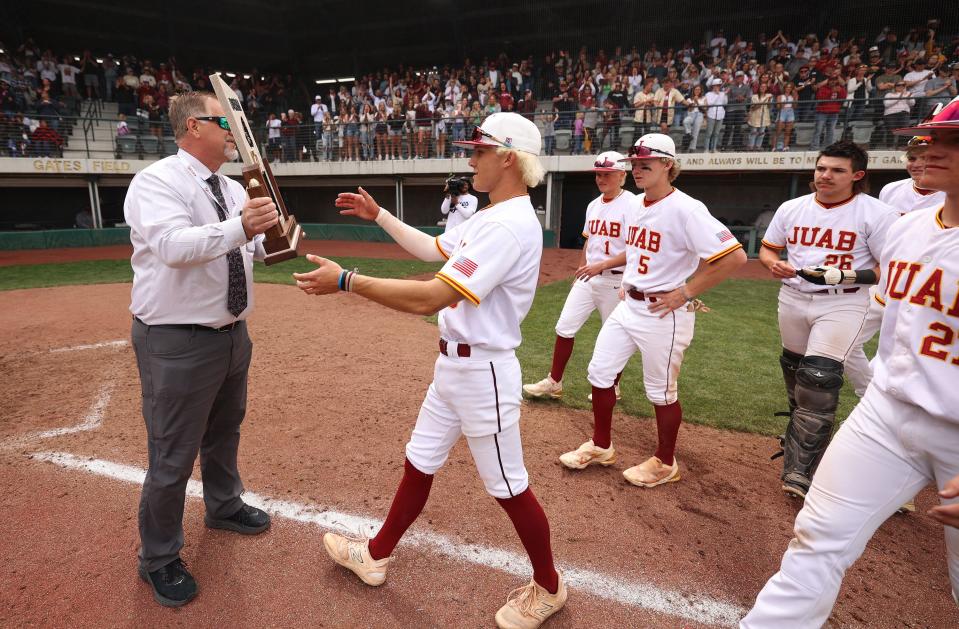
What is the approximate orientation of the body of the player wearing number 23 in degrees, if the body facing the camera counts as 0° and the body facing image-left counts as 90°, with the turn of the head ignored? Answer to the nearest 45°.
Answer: approximately 45°

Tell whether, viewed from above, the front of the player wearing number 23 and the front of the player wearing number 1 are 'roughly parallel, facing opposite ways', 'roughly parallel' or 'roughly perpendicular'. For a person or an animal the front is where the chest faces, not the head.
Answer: roughly parallel

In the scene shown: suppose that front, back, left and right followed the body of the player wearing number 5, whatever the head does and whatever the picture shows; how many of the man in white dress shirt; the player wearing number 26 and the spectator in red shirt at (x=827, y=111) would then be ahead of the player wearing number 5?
1

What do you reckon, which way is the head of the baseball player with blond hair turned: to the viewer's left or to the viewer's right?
to the viewer's left

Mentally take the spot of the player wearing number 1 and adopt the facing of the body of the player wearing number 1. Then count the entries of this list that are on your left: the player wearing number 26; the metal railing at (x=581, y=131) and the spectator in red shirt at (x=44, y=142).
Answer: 1

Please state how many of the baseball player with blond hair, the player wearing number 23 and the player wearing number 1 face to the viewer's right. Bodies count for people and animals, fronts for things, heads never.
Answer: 0

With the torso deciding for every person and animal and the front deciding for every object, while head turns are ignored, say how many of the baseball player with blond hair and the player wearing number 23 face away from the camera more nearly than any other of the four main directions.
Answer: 0

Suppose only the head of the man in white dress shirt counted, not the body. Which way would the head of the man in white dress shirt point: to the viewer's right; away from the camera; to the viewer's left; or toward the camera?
to the viewer's right

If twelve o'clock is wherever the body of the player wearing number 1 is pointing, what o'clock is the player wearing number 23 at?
The player wearing number 23 is roughly at 10 o'clock from the player wearing number 1.

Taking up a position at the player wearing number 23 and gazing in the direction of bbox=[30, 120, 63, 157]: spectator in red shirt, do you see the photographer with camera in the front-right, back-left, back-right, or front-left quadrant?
front-right

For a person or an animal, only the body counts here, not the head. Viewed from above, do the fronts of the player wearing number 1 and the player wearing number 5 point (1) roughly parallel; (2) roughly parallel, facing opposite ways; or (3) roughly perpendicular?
roughly parallel

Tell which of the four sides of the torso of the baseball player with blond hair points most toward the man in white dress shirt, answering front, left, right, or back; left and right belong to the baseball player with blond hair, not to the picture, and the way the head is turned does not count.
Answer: front

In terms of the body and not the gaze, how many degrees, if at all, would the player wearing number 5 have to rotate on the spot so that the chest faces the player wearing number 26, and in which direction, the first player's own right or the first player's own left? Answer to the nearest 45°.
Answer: approximately 135° to the first player's own left

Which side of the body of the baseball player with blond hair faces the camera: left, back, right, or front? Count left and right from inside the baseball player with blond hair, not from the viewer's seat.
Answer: left

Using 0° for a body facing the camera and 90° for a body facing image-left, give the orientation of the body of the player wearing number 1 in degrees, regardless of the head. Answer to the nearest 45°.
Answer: approximately 45°

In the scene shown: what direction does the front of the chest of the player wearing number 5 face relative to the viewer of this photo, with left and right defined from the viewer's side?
facing the viewer and to the left of the viewer

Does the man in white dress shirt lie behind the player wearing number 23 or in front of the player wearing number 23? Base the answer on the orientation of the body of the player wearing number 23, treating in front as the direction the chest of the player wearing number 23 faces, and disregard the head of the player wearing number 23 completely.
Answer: in front
